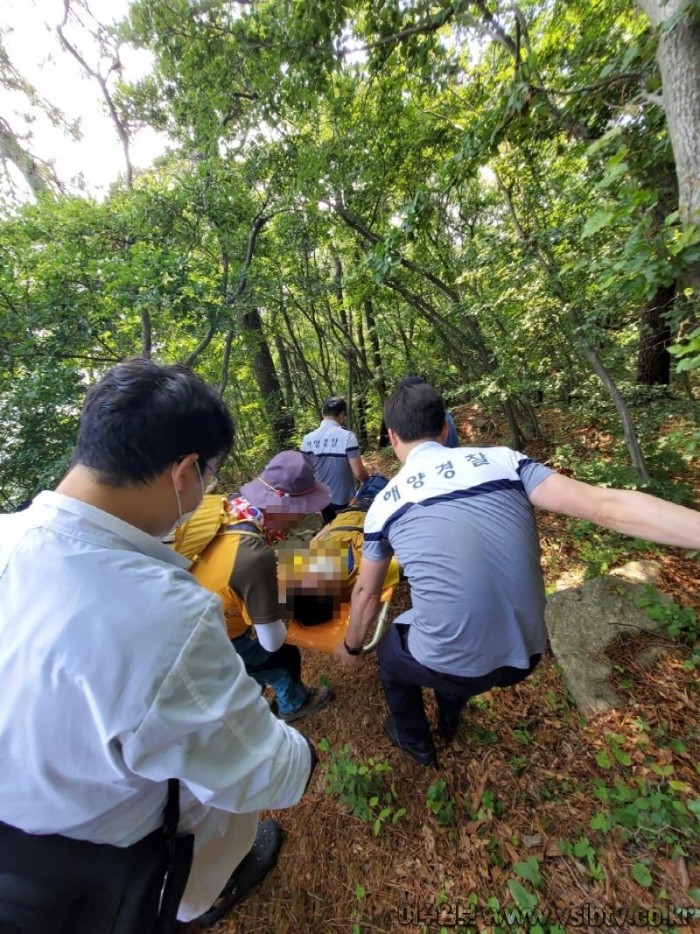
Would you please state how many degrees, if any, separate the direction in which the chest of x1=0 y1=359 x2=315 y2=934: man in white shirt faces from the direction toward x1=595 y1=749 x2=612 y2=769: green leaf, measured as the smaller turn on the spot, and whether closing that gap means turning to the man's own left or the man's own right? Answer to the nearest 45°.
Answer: approximately 45° to the man's own right

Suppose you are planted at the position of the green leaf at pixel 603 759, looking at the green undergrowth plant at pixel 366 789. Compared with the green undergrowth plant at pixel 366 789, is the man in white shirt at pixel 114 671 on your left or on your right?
left

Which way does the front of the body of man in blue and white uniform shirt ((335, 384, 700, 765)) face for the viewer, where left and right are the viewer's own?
facing away from the viewer and to the left of the viewer

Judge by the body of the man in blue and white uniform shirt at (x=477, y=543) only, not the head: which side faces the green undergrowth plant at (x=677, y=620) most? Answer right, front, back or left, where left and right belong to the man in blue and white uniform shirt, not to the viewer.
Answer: right

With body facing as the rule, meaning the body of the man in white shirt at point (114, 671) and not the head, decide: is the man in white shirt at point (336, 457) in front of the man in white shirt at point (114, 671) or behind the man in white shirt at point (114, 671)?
in front

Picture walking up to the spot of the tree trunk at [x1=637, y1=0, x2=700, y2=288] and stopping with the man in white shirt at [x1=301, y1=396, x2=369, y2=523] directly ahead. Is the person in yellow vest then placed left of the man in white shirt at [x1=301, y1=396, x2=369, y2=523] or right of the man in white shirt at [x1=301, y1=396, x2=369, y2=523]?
left

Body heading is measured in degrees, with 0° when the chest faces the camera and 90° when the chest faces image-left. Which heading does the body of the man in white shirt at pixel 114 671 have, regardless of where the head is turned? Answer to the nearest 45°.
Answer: approximately 225°

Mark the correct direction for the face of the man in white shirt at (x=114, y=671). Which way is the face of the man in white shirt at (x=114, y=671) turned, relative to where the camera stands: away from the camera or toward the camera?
away from the camera

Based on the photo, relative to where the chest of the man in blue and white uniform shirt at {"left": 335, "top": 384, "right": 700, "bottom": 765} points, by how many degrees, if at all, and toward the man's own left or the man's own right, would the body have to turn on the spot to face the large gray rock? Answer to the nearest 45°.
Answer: approximately 90° to the man's own right

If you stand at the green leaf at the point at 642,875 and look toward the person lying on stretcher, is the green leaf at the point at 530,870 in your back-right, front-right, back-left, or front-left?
front-left

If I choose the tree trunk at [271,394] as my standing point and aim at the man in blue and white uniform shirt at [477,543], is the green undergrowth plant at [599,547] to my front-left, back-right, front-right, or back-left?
front-left

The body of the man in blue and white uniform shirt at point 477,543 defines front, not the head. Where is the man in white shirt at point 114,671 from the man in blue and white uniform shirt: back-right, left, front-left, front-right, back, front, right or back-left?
left

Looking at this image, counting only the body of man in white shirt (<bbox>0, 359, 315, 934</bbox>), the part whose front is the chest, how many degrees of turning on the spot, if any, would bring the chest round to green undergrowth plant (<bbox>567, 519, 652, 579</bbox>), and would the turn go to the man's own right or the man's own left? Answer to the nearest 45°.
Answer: approximately 45° to the man's own right
